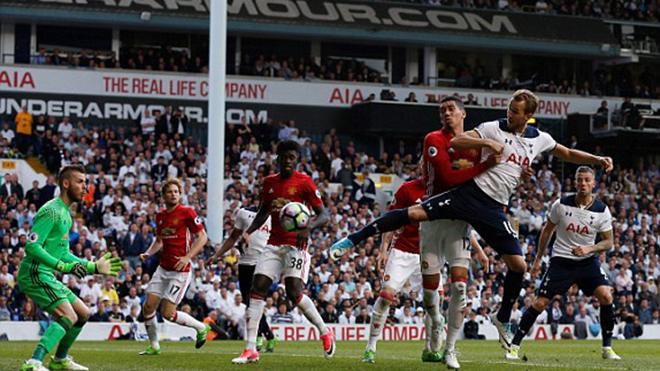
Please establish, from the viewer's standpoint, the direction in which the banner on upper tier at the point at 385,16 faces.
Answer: facing the viewer

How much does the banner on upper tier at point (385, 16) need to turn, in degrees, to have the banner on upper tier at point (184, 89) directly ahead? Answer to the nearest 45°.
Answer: approximately 90° to its right

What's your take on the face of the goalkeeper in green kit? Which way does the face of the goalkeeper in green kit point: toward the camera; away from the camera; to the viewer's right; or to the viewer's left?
to the viewer's right

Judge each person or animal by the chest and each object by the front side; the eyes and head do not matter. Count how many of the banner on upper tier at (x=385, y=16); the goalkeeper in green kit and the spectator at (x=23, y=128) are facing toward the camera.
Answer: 2

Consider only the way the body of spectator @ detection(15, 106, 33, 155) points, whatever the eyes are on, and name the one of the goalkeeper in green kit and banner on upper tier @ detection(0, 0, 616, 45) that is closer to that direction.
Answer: the goalkeeper in green kit

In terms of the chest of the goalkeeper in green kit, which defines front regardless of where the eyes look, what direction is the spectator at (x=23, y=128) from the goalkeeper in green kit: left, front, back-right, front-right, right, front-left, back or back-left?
left

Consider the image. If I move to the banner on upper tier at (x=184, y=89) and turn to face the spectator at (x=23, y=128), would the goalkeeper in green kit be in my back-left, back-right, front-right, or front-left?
front-left

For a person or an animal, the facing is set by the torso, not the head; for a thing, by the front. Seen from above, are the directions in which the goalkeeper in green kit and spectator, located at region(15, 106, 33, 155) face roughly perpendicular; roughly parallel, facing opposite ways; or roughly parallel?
roughly perpendicular

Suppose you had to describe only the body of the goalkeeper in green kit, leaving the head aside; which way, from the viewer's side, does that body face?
to the viewer's right

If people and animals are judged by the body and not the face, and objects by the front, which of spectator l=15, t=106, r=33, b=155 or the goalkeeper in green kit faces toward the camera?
the spectator

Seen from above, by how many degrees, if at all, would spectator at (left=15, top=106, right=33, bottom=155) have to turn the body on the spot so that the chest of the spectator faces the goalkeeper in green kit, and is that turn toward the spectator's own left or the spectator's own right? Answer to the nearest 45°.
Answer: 0° — they already face them

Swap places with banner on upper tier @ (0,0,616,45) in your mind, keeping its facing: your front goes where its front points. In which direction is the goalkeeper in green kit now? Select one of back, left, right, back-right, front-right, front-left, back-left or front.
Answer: front

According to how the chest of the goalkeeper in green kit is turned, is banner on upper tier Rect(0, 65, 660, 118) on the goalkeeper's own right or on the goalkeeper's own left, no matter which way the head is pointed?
on the goalkeeper's own left

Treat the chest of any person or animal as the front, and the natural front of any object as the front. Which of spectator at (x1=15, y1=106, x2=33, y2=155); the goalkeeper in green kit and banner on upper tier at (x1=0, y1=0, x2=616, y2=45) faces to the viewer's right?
the goalkeeper in green kit

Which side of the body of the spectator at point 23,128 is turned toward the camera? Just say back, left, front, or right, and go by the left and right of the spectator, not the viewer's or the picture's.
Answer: front

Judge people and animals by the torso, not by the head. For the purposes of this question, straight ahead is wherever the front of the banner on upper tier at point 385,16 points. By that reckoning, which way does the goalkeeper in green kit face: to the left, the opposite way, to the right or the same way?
to the left
